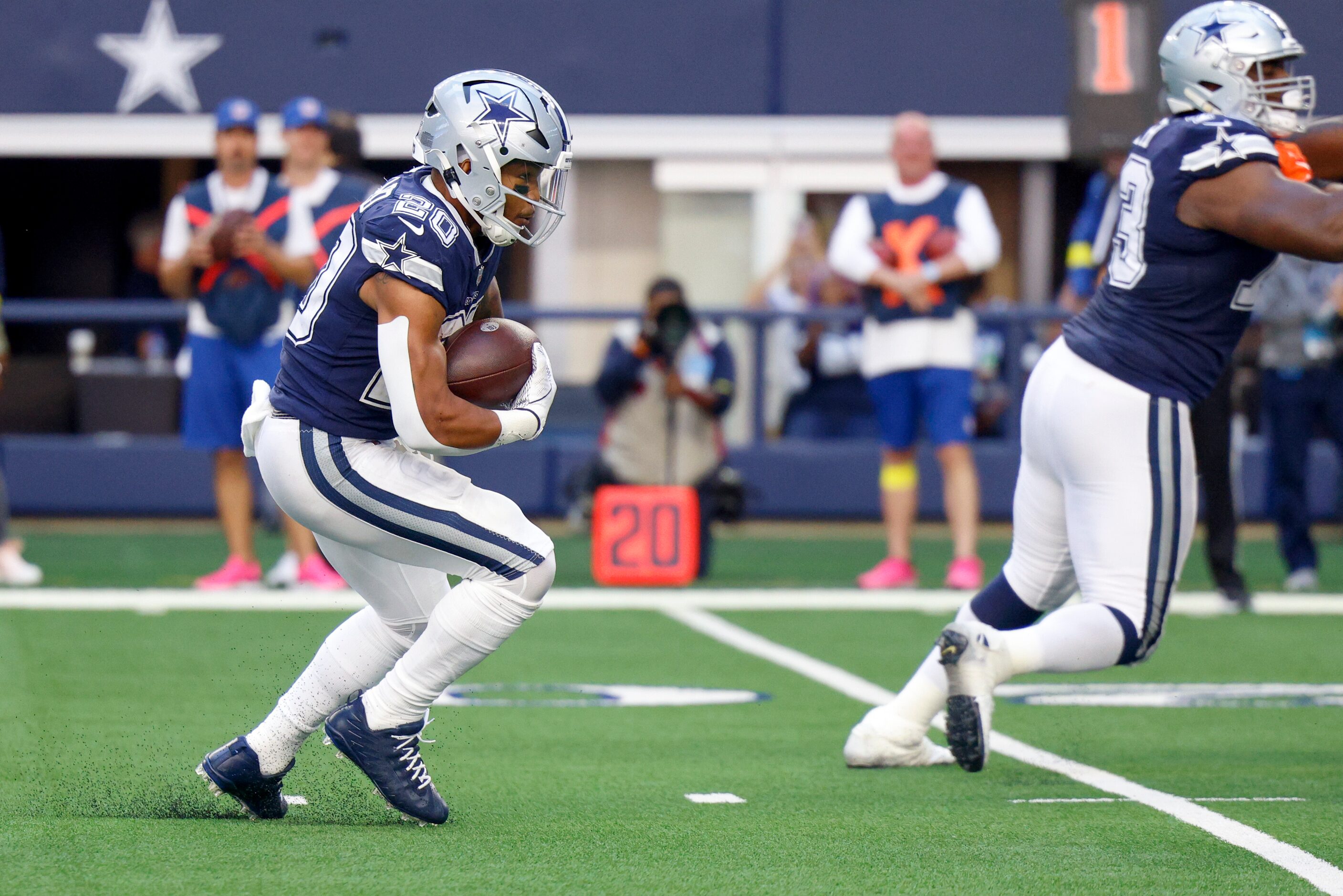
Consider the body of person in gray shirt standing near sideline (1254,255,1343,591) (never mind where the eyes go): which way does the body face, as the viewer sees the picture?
toward the camera

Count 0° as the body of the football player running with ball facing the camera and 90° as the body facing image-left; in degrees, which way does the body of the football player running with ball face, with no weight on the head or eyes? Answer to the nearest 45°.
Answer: approximately 270°

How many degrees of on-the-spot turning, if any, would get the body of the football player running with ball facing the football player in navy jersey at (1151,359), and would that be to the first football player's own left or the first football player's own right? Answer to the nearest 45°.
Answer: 0° — they already face them

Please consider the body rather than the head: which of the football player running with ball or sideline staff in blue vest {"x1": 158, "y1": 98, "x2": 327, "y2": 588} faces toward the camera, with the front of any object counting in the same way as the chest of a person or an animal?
the sideline staff in blue vest

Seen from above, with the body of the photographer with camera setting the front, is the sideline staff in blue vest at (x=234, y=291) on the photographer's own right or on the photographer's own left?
on the photographer's own right

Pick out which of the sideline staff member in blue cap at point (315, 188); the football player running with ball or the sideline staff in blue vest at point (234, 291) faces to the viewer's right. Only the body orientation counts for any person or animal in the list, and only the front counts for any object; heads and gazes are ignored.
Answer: the football player running with ball

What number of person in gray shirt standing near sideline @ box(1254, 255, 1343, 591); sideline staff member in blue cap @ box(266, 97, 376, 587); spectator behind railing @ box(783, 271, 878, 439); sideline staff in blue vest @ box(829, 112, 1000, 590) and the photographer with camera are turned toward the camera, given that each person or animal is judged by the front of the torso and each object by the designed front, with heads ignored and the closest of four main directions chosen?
5

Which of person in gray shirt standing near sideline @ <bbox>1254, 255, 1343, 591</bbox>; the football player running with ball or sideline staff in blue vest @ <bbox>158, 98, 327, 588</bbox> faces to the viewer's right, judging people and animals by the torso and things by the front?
the football player running with ball

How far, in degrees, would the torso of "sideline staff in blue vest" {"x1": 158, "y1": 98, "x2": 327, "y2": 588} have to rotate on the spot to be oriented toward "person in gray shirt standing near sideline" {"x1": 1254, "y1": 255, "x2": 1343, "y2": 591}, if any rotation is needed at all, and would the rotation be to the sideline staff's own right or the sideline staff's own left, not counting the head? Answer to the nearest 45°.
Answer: approximately 90° to the sideline staff's own left

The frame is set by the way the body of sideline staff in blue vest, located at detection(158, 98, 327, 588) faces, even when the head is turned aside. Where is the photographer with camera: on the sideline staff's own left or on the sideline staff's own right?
on the sideline staff's own left

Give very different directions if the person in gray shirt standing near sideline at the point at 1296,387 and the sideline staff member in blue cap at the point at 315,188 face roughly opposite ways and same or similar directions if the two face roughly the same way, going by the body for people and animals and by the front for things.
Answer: same or similar directions

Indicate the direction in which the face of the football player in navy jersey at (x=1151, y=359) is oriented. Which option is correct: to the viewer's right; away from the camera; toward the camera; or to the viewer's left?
to the viewer's right

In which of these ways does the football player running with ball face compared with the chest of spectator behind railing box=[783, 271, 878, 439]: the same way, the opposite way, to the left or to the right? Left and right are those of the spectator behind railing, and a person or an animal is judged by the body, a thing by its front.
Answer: to the left

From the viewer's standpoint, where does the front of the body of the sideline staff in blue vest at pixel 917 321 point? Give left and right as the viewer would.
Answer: facing the viewer

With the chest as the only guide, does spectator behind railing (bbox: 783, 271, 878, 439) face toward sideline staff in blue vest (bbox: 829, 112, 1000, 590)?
yes

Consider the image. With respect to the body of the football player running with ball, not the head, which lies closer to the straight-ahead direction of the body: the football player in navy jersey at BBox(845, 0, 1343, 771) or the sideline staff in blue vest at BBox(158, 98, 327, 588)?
the football player in navy jersey
